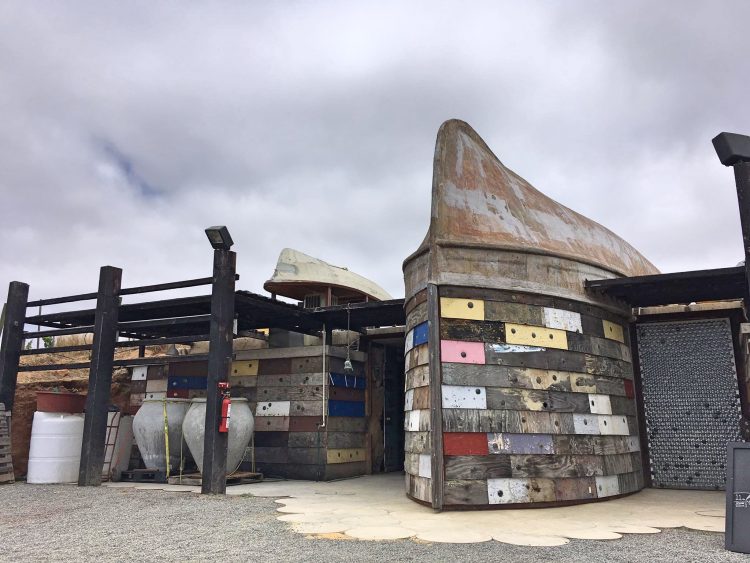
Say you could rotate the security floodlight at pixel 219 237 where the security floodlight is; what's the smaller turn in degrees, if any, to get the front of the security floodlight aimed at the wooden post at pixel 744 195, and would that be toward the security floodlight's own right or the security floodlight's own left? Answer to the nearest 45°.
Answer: approximately 90° to the security floodlight's own left

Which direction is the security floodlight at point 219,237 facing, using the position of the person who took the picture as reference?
facing the viewer and to the left of the viewer

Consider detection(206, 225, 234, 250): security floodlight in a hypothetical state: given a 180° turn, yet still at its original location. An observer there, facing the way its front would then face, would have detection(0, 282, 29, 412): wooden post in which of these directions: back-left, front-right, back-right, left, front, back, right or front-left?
left

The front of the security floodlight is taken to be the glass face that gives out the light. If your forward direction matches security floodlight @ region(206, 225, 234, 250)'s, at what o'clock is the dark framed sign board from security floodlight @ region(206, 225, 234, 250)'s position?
The dark framed sign board is roughly at 9 o'clock from the security floodlight.

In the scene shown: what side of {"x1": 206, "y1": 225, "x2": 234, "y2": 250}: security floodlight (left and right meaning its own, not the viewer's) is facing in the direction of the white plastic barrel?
right

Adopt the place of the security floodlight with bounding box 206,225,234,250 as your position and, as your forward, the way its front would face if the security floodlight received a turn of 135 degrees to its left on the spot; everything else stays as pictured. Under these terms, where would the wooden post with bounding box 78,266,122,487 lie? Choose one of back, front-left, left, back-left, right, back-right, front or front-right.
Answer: back-left
